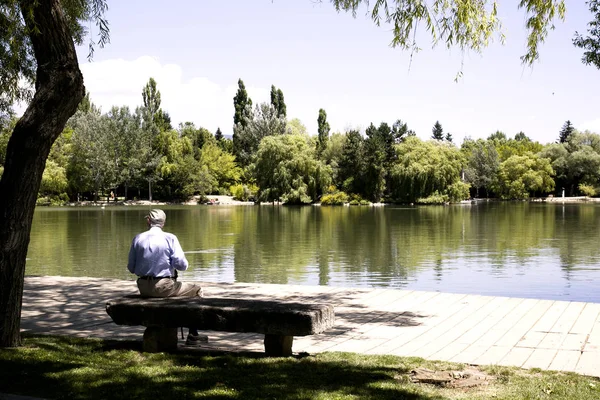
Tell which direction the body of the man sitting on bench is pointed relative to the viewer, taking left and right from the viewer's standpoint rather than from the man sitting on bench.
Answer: facing away from the viewer and to the right of the viewer
